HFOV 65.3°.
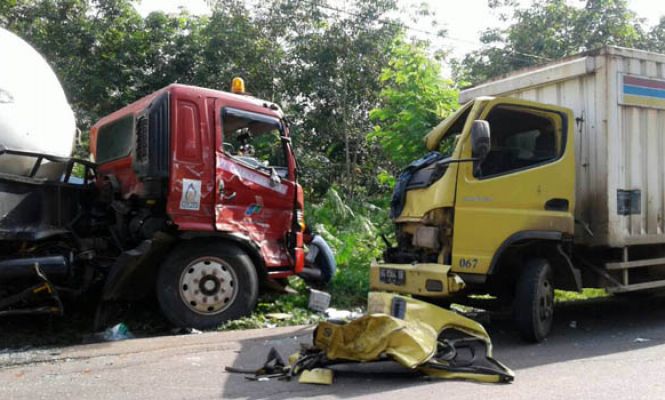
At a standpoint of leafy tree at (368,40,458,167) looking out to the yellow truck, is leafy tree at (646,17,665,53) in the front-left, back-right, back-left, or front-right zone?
back-left

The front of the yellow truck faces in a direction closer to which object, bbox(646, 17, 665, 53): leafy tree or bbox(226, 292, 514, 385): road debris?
the road debris

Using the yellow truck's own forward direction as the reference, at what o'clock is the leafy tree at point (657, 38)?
The leafy tree is roughly at 5 o'clock from the yellow truck.

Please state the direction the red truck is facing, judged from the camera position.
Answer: facing away from the viewer and to the right of the viewer

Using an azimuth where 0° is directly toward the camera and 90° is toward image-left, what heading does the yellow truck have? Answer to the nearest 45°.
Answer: approximately 45°

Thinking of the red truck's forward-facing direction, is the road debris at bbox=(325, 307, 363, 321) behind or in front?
in front

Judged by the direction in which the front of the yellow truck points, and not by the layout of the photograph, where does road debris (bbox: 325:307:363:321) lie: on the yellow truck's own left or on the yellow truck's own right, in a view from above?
on the yellow truck's own right

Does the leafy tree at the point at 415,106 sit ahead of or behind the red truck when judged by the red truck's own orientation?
ahead

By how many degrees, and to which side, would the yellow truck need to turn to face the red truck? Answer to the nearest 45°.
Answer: approximately 45° to its right

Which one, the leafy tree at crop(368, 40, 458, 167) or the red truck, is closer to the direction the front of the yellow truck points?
the red truck

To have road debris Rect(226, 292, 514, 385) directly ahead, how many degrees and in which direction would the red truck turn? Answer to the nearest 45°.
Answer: approximately 90° to its right
